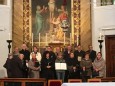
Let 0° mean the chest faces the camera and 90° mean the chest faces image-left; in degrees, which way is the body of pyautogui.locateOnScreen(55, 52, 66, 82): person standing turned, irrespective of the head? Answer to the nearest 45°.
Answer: approximately 0°

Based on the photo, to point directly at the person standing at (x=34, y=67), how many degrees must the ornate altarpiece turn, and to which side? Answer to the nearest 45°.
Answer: approximately 45° to its right

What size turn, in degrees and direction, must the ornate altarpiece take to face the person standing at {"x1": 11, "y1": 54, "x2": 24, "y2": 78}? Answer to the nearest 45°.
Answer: approximately 45° to its right

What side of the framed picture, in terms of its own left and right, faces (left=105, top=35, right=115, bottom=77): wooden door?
left
